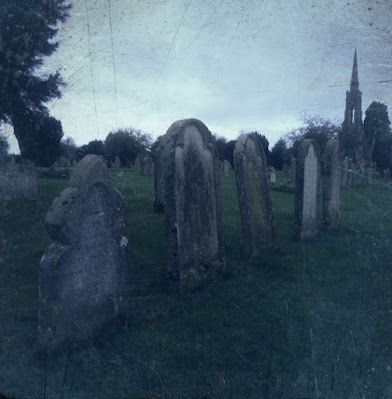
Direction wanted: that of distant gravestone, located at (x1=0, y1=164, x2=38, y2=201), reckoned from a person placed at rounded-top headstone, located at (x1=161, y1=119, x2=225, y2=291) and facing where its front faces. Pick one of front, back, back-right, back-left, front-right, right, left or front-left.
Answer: back

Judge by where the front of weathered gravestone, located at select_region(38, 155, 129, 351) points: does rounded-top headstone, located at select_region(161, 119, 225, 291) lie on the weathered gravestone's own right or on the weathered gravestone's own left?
on the weathered gravestone's own left

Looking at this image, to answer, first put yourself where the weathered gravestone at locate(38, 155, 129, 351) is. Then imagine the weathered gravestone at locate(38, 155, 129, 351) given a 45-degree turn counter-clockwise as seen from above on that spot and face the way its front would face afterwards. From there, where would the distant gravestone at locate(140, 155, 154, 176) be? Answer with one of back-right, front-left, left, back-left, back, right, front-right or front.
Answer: left

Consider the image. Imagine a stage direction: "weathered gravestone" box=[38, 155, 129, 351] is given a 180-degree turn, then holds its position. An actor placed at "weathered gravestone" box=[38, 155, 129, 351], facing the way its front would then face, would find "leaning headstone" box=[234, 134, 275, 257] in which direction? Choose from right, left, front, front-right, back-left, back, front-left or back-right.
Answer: right

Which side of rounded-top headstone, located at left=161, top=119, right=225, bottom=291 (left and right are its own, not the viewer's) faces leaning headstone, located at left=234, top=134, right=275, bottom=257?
left

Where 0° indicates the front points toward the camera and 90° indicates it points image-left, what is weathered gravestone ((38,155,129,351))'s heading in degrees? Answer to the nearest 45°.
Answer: approximately 315°

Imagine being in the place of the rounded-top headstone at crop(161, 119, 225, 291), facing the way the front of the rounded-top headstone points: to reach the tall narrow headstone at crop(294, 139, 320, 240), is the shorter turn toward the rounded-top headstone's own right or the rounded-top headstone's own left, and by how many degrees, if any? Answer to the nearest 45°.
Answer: approximately 90° to the rounded-top headstone's own left

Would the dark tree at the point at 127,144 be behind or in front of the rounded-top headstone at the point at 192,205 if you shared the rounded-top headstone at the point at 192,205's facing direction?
behind

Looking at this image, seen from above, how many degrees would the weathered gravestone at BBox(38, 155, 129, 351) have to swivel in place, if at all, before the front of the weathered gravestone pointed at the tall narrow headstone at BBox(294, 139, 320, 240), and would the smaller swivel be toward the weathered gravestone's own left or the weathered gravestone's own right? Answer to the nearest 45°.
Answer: approximately 90° to the weathered gravestone's own left

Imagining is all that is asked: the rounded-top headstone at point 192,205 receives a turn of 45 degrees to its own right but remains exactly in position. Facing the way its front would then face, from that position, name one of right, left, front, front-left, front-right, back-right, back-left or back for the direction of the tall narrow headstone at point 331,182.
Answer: back-left

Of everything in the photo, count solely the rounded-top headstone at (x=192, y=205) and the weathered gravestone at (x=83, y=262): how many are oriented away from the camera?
0

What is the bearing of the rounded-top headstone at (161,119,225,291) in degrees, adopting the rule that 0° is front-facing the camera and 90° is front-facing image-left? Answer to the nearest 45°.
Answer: approximately 315°
